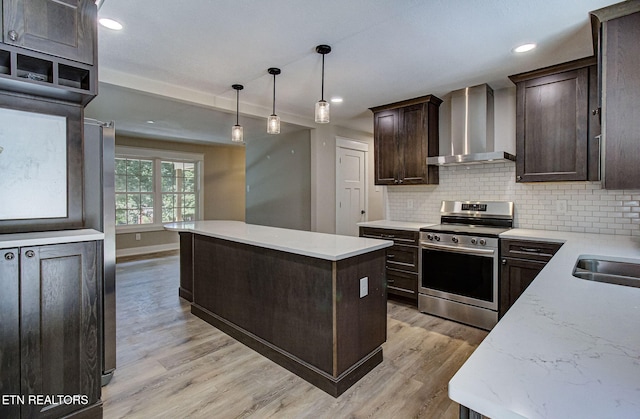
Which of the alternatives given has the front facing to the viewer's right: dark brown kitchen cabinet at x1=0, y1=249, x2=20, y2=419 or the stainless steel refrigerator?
the stainless steel refrigerator

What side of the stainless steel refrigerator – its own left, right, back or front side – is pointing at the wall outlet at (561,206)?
front

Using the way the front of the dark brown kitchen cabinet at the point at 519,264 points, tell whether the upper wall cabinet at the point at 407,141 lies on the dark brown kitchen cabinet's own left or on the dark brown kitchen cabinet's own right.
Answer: on the dark brown kitchen cabinet's own right

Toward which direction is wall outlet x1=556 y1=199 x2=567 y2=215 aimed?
toward the camera

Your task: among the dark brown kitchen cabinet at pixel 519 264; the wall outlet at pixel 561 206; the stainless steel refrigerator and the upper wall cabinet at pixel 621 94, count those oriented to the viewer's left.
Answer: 1

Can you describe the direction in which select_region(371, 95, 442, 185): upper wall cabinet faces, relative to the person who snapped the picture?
facing the viewer and to the left of the viewer

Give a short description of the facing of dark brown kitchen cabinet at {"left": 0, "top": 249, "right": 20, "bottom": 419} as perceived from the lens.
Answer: facing the viewer

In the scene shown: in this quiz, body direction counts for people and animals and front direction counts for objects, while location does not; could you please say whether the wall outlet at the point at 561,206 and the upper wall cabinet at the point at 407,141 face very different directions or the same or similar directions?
same or similar directions

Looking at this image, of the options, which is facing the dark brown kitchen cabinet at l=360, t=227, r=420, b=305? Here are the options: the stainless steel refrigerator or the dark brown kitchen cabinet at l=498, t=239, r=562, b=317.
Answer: the stainless steel refrigerator

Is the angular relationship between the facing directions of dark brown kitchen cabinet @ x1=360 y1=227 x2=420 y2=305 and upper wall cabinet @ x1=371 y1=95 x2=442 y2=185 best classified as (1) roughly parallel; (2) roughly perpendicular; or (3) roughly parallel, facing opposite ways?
roughly parallel

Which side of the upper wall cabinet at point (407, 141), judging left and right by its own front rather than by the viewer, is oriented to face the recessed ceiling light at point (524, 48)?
left

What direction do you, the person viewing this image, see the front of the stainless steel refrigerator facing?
facing to the right of the viewer

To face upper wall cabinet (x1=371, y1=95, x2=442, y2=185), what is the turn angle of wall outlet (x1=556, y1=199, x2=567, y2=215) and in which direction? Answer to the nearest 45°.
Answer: approximately 90° to its right

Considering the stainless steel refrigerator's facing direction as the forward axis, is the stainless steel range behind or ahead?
ahead
